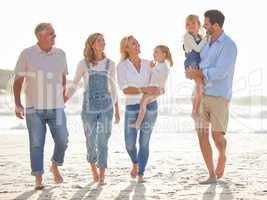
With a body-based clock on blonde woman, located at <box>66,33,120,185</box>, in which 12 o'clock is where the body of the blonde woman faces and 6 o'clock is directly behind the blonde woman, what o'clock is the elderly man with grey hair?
The elderly man with grey hair is roughly at 2 o'clock from the blonde woman.

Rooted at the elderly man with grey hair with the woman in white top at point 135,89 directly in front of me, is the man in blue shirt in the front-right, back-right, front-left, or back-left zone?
front-right

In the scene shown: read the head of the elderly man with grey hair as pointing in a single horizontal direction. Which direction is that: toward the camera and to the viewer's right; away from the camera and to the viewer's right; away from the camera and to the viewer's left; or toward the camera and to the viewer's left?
toward the camera and to the viewer's right

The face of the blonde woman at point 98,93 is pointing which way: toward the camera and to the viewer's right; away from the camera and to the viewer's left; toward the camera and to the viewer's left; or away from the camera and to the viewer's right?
toward the camera and to the viewer's right

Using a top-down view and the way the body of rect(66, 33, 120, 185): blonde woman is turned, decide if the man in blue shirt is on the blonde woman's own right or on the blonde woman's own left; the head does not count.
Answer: on the blonde woman's own left

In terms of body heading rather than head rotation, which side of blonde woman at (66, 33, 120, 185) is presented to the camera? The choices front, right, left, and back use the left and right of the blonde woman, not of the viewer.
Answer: front

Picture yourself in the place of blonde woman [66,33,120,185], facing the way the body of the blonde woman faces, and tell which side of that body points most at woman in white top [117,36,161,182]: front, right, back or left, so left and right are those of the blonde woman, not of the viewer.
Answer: left
